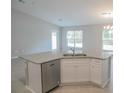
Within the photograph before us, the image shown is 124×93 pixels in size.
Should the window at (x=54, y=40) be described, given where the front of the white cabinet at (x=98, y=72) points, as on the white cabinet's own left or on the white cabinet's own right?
on the white cabinet's own right

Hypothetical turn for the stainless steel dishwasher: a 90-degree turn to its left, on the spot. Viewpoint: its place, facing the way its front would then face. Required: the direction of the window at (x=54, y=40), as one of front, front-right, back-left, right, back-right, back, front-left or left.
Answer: front-left

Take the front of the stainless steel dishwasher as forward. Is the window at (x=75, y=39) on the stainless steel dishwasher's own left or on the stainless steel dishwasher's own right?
on the stainless steel dishwasher's own left

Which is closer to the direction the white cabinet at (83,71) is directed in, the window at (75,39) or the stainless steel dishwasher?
the stainless steel dishwasher

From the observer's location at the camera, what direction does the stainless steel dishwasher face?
facing the viewer and to the right of the viewer

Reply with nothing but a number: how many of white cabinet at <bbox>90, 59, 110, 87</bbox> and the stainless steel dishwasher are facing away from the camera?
0

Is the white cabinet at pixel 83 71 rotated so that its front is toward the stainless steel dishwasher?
no

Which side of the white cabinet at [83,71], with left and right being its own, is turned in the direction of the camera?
front

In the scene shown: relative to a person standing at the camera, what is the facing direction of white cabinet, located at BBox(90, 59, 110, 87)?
facing the viewer and to the left of the viewer

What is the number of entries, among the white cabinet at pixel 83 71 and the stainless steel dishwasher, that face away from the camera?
0

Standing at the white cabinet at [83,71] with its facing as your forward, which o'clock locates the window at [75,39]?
The window is roughly at 6 o'clock from the white cabinet.

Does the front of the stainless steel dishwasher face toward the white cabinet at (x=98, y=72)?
no
